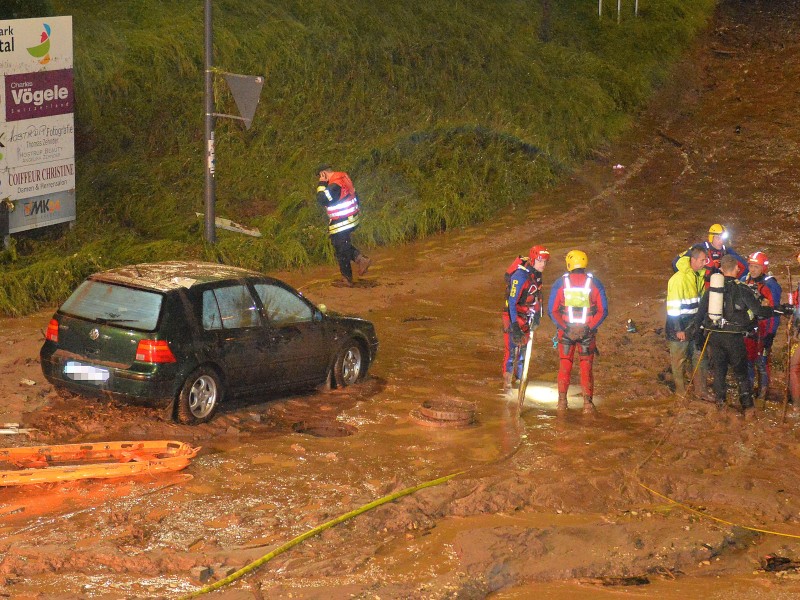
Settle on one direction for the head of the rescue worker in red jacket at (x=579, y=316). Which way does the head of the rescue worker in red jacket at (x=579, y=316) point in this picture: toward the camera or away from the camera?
away from the camera

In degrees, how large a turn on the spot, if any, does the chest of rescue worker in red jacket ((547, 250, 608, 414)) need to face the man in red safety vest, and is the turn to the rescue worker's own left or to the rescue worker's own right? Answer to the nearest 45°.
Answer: approximately 45° to the rescue worker's own left

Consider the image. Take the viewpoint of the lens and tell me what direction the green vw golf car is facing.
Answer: facing away from the viewer and to the right of the viewer

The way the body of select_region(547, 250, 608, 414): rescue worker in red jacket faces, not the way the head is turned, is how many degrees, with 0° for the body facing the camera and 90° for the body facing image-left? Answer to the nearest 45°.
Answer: approximately 180°

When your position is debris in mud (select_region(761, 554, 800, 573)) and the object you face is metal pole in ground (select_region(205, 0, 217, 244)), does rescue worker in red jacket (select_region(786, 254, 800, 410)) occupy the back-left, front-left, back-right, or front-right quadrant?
front-right

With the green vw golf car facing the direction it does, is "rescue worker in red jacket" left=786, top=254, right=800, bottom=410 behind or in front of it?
in front

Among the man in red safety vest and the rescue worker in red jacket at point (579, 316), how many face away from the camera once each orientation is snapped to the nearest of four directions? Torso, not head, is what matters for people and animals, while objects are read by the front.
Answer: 1

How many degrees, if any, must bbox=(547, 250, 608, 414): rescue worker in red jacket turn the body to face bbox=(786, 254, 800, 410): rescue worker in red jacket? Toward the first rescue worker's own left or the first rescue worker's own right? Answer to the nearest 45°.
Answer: approximately 90° to the first rescue worker's own right

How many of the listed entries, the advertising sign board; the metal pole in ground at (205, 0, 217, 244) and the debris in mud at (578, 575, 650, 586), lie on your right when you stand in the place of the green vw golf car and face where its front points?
1

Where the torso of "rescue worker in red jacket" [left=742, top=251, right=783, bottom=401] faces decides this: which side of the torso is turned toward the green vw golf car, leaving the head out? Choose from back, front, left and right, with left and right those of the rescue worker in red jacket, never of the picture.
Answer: front

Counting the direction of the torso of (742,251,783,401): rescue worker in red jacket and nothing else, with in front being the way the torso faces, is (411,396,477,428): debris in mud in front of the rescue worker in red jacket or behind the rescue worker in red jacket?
in front

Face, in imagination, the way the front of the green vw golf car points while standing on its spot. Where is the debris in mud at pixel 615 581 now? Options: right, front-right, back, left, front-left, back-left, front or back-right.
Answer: right
